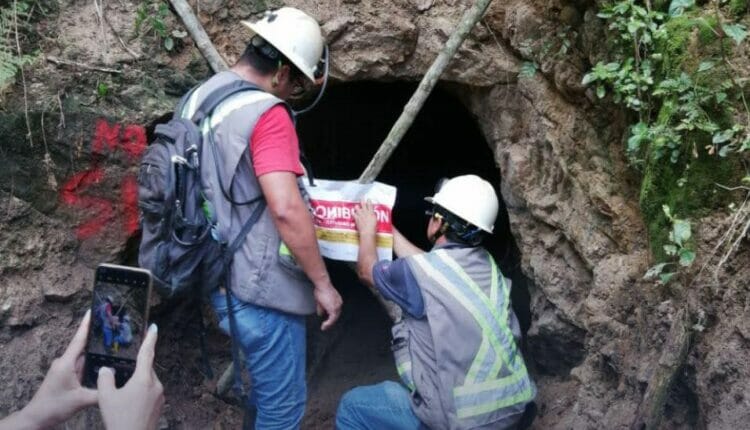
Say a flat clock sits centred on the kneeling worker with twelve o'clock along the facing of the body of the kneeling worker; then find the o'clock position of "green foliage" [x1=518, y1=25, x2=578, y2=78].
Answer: The green foliage is roughly at 2 o'clock from the kneeling worker.

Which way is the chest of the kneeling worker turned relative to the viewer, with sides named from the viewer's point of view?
facing away from the viewer and to the left of the viewer

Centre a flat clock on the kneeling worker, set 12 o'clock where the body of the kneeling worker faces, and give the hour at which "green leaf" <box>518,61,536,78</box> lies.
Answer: The green leaf is roughly at 2 o'clock from the kneeling worker.

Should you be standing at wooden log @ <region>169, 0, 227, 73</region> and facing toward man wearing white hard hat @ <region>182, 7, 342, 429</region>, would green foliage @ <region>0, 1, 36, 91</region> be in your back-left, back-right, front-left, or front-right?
back-right

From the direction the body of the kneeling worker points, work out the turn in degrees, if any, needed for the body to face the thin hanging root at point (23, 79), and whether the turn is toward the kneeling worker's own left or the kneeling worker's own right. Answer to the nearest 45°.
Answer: approximately 45° to the kneeling worker's own left

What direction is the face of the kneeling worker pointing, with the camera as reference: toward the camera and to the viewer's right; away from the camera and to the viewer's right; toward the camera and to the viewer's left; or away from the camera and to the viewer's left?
away from the camera and to the viewer's left

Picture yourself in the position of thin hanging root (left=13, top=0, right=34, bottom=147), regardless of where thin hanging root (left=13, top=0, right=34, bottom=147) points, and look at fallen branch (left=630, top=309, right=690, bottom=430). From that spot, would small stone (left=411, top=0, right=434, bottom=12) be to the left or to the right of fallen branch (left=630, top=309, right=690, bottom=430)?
left

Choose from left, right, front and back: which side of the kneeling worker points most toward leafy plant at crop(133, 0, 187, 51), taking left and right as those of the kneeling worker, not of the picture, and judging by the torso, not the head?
front

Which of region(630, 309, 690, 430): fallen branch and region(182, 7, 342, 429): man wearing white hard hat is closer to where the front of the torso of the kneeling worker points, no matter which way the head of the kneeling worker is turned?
the man wearing white hard hat

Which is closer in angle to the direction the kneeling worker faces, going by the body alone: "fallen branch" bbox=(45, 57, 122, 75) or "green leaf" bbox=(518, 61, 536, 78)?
the fallen branch

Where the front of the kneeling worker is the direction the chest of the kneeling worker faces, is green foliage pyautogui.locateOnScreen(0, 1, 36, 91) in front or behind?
in front

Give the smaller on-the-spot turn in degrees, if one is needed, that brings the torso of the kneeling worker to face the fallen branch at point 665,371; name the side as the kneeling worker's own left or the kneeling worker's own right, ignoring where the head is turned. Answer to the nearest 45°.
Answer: approximately 135° to the kneeling worker's own right

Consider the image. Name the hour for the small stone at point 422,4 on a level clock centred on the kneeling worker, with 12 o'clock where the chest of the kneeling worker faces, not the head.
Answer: The small stone is roughly at 1 o'clock from the kneeling worker.

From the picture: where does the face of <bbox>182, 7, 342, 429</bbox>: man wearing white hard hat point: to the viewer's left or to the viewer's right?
to the viewer's right
